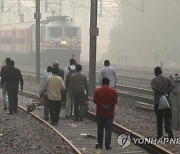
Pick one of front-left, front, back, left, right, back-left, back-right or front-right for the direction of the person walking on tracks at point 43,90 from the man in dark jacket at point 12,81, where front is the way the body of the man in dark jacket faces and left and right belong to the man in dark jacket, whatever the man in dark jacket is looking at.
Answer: back-right

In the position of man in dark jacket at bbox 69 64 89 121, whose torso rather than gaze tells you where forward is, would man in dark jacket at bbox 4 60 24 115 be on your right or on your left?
on your left

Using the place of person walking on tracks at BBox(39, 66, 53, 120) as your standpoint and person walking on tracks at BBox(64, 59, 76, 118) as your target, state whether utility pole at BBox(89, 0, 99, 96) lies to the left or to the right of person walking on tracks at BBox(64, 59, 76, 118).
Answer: left

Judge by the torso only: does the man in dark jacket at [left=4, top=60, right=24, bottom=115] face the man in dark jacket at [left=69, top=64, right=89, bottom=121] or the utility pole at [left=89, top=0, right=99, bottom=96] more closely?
the utility pole

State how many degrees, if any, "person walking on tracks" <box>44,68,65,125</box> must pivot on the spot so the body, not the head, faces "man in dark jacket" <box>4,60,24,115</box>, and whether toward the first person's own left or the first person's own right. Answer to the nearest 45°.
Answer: approximately 45° to the first person's own left

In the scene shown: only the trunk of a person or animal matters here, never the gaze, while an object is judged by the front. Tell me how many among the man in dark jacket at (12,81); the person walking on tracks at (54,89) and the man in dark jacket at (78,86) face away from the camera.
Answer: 3

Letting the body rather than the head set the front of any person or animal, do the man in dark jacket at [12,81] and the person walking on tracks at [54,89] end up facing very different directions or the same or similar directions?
same or similar directions

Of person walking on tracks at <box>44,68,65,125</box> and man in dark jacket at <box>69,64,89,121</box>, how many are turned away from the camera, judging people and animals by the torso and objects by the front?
2

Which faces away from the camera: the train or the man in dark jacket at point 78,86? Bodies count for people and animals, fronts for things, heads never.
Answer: the man in dark jacket

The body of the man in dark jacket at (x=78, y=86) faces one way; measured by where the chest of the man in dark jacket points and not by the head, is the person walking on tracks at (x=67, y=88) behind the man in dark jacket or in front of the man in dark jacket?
in front

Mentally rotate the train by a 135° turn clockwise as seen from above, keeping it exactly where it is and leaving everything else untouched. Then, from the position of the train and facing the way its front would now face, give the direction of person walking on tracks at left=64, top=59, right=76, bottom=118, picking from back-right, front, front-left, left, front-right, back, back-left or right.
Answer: left

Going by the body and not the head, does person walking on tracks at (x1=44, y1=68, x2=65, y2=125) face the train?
yes

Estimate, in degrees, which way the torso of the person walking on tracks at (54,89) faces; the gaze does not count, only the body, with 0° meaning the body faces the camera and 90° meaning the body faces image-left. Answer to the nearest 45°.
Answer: approximately 180°

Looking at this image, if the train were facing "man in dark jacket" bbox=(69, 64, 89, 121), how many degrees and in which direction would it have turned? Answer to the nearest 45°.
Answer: approximately 45° to its right

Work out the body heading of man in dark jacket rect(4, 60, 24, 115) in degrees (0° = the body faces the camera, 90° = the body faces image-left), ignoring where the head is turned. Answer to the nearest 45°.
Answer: approximately 180°

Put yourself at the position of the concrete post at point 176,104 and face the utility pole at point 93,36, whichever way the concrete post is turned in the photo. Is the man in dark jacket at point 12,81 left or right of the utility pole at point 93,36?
left

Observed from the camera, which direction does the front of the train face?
facing the viewer and to the right of the viewer

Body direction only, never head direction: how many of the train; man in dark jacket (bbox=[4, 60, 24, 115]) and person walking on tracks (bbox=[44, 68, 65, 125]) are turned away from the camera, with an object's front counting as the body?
2
